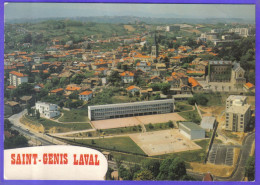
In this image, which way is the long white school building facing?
toward the camera

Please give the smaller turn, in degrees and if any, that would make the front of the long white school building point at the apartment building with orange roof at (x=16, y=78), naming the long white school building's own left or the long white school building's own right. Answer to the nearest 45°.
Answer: approximately 90° to the long white school building's own right
